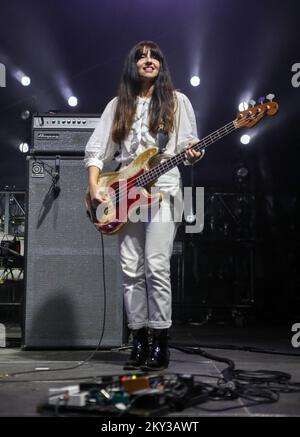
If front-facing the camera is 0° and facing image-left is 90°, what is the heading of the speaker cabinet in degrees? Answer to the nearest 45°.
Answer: approximately 0°
